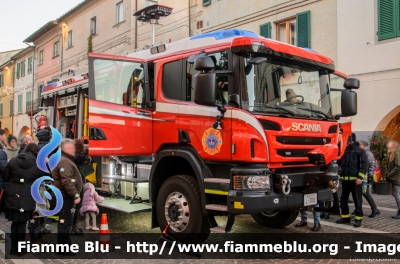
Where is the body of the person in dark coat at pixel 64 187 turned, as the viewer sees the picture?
to the viewer's right

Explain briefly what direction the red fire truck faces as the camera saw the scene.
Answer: facing the viewer and to the right of the viewer

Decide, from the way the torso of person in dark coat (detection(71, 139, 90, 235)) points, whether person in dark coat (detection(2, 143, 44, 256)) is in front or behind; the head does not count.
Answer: behind

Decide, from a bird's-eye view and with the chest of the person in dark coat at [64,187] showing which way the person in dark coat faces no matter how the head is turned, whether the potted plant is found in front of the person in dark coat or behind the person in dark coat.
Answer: in front
